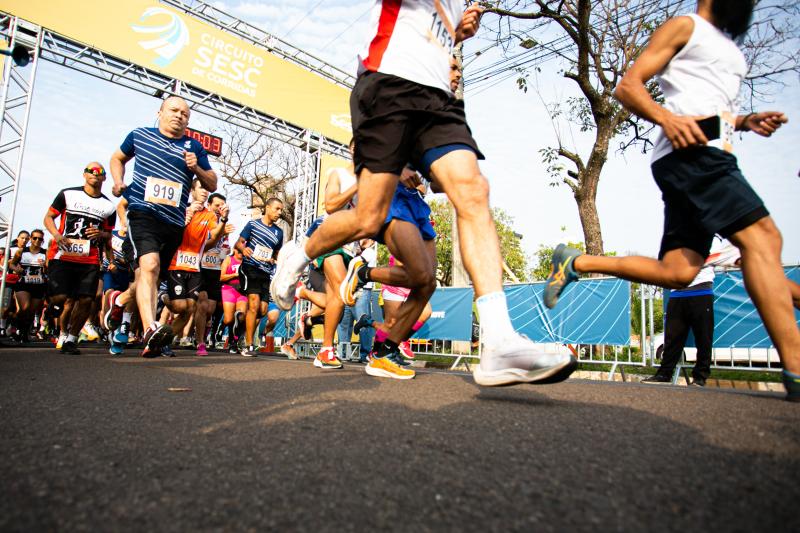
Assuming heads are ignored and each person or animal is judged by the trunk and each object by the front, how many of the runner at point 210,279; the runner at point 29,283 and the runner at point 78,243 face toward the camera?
3

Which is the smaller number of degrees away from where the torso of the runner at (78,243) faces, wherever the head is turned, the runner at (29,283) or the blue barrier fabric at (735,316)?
the blue barrier fabric

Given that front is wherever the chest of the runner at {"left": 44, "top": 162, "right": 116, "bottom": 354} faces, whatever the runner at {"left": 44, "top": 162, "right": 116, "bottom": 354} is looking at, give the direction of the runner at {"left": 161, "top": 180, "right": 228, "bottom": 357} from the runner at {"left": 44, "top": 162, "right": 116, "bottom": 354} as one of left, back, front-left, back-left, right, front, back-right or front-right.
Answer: left

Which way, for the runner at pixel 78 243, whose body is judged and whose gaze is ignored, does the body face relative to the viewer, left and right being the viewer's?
facing the viewer

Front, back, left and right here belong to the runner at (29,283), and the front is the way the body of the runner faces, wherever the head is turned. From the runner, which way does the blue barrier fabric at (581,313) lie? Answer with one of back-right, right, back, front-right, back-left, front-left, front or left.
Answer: front-left

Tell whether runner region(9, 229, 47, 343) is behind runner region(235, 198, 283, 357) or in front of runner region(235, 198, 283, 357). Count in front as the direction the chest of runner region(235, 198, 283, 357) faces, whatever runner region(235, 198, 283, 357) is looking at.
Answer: behind

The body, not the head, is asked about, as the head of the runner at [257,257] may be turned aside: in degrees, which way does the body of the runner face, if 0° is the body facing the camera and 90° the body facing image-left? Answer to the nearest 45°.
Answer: approximately 315°

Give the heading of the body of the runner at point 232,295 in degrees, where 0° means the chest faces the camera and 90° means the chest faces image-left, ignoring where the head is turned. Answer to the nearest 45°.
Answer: approximately 315°

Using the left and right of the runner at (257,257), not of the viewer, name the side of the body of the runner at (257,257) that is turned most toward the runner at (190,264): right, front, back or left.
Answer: right

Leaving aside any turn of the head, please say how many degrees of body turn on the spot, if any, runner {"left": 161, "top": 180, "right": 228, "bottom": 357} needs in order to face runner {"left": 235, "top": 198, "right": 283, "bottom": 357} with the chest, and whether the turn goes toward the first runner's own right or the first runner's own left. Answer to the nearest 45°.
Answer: approximately 90° to the first runner's own left

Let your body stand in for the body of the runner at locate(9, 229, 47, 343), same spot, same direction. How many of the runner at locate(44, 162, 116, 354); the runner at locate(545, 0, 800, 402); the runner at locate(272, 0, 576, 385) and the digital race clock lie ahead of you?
3

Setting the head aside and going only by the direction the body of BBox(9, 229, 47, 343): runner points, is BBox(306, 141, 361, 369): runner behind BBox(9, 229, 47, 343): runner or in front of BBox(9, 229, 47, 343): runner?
in front
